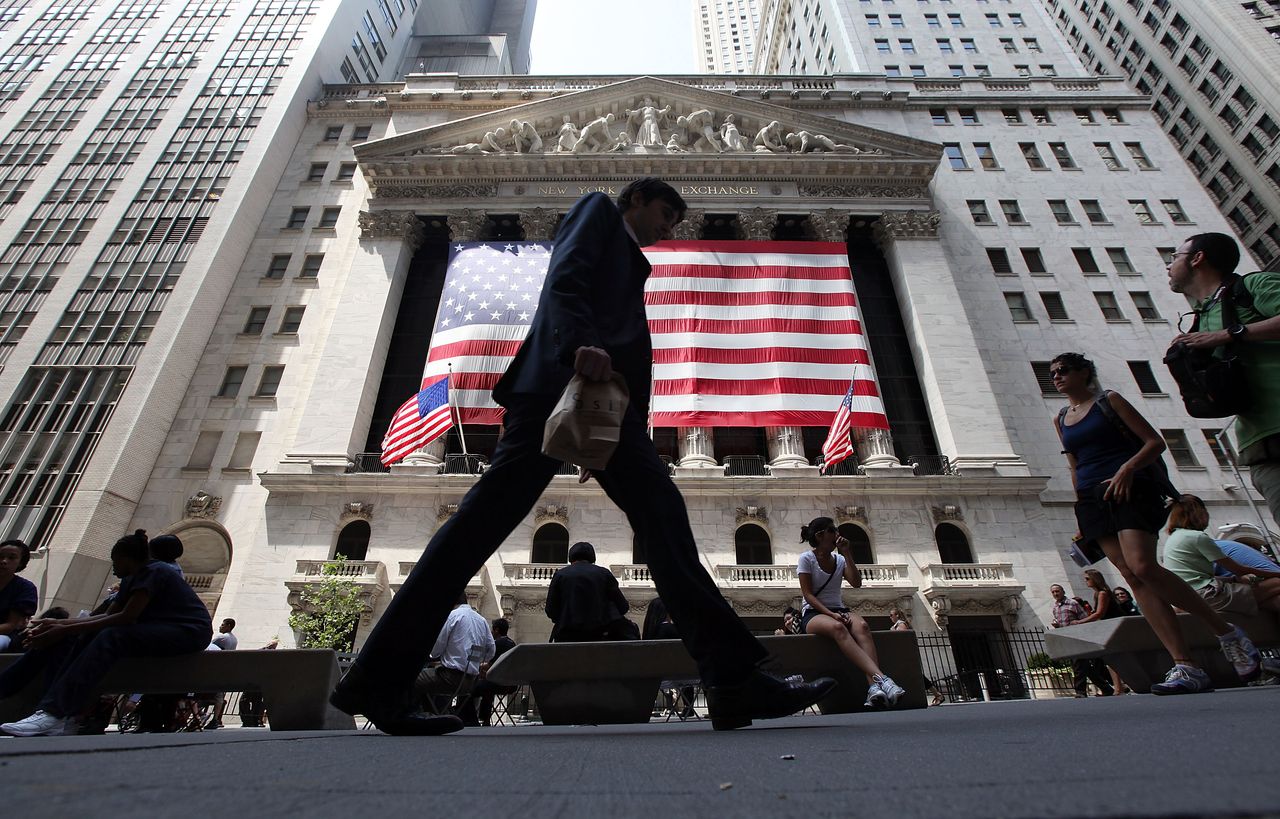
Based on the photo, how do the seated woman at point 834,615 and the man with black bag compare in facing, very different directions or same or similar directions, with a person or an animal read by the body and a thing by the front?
very different directions

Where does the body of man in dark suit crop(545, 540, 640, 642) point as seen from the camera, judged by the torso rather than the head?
away from the camera

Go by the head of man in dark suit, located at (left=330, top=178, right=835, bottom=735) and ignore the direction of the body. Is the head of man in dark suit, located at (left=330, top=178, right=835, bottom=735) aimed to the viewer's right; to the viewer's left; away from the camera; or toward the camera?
to the viewer's right

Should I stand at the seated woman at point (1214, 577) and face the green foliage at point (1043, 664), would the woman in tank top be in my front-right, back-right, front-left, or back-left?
back-left

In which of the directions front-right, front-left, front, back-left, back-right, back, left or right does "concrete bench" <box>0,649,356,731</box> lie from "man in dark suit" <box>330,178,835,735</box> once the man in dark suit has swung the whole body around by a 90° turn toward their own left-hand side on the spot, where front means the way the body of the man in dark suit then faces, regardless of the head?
front-left

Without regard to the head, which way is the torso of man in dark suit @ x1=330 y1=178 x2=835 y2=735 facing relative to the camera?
to the viewer's right

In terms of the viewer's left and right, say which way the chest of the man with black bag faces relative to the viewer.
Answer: facing to the left of the viewer
